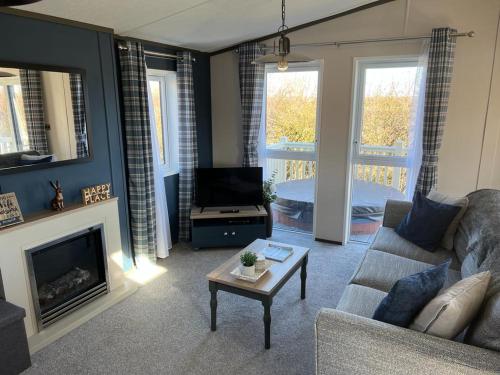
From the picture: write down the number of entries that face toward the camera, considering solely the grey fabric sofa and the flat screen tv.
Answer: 1

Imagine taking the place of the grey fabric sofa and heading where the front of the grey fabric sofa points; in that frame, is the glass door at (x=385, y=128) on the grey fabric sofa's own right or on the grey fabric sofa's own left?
on the grey fabric sofa's own right

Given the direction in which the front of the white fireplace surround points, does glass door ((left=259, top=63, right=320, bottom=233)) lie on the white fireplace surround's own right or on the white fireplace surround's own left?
on the white fireplace surround's own left

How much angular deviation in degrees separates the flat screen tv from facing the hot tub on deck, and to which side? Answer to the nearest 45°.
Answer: approximately 90° to its left

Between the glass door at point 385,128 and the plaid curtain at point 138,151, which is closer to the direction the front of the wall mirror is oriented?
the glass door

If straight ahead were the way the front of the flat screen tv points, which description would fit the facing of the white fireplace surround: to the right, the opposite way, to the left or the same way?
to the left

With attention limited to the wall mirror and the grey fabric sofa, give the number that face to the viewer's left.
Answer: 1

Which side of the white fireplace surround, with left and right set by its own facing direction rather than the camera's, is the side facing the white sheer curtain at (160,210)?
left

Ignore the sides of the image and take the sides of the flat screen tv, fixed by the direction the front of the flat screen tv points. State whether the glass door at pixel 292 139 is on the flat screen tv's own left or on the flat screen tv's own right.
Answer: on the flat screen tv's own left

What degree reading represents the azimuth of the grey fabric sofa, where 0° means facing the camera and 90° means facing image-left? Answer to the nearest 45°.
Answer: approximately 90°
